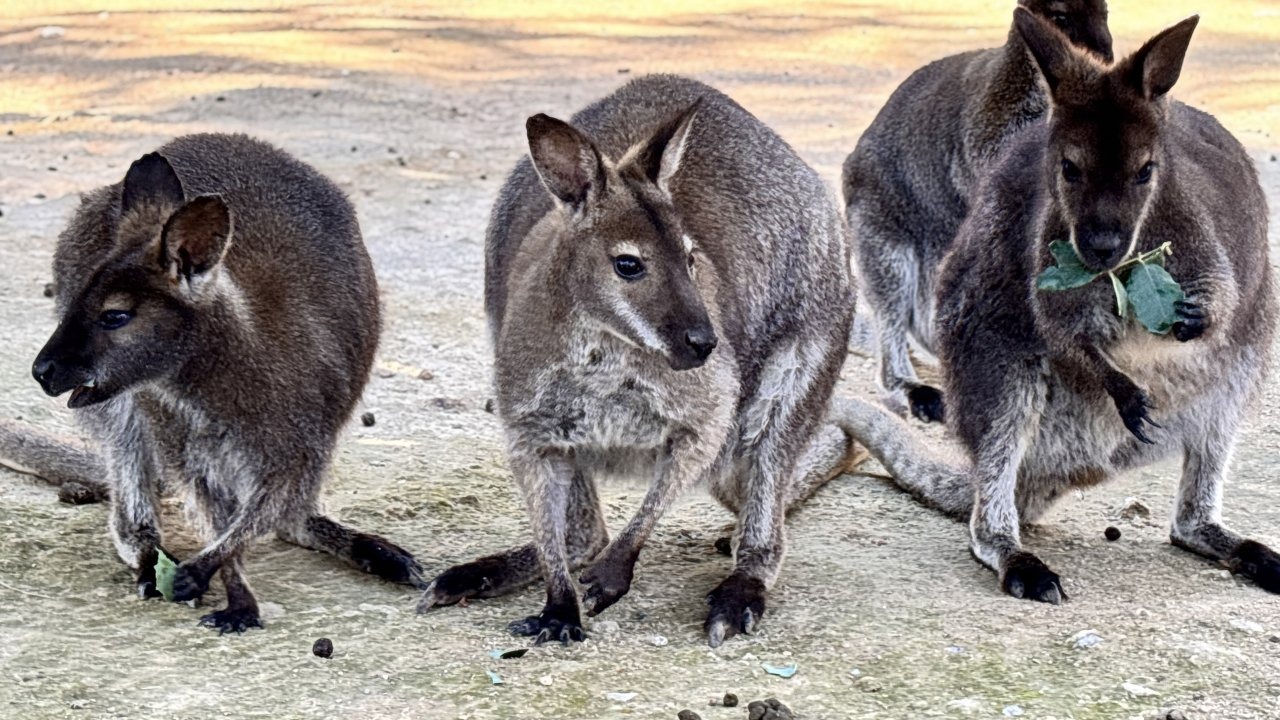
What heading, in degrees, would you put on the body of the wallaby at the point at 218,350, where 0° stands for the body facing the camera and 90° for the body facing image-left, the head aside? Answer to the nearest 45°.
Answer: approximately 45°

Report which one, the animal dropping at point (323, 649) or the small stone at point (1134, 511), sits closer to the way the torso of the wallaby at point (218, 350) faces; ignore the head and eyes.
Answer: the animal dropping

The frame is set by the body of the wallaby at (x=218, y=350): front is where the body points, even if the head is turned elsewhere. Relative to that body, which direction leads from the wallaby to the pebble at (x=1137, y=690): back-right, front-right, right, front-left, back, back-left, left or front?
left

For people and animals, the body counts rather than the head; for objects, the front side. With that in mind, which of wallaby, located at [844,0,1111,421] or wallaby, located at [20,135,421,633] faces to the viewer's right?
wallaby, located at [844,0,1111,421]

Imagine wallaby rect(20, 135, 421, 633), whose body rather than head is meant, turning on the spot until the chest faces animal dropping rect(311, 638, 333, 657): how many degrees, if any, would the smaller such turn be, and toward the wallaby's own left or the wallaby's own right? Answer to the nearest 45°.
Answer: approximately 45° to the wallaby's own left
